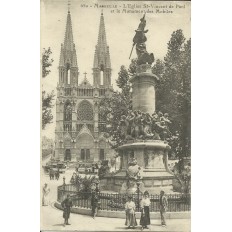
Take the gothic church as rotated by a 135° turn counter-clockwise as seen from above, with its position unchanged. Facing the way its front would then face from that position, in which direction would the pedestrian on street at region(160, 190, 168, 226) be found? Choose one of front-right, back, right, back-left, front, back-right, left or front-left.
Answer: right

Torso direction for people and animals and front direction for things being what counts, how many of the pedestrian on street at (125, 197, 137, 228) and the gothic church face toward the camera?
2

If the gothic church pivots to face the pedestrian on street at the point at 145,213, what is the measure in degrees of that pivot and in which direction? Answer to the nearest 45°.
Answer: approximately 45° to its left

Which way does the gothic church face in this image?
toward the camera

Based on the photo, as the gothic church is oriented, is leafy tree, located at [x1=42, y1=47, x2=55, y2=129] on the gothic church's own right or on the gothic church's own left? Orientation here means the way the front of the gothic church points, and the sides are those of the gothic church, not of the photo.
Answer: on the gothic church's own right

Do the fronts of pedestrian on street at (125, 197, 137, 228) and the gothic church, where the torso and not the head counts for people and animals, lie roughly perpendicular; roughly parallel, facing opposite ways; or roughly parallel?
roughly parallel

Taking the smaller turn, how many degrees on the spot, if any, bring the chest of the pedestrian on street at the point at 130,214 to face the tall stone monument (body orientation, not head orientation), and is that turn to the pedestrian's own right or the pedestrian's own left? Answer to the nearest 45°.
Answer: approximately 180°
